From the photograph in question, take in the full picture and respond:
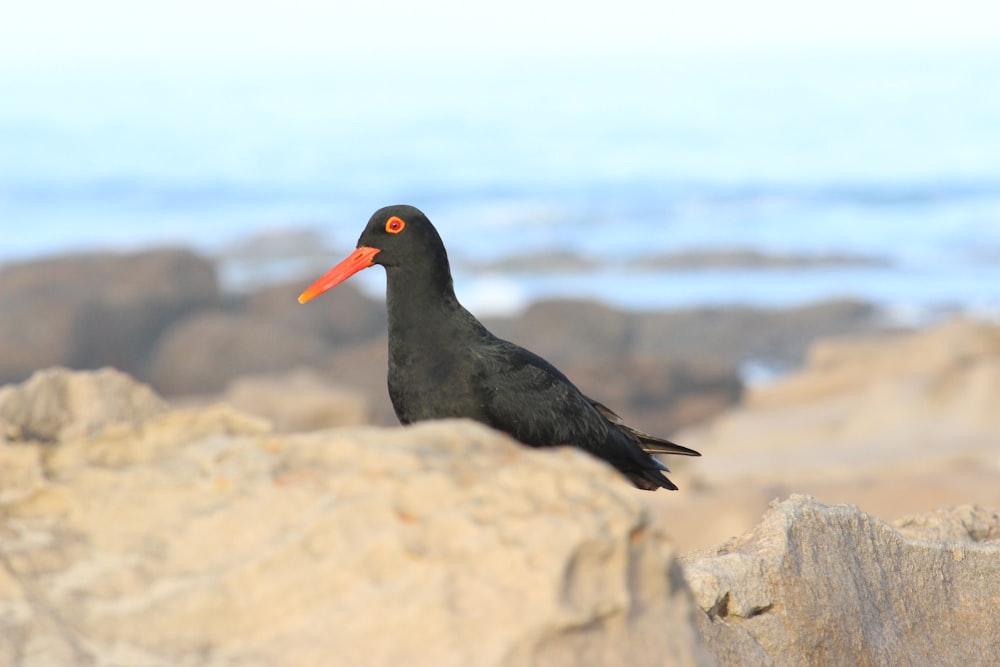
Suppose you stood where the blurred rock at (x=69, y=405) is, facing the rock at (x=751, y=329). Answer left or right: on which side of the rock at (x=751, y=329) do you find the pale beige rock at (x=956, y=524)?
right

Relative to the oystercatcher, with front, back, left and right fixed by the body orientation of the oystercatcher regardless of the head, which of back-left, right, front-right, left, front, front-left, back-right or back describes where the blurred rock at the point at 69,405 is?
front-left

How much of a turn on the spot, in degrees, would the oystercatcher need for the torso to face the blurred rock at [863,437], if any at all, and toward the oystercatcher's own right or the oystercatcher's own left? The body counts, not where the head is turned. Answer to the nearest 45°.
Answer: approximately 135° to the oystercatcher's own right

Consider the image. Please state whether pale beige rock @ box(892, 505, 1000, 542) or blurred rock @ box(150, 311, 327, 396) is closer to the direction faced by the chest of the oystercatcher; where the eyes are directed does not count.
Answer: the blurred rock

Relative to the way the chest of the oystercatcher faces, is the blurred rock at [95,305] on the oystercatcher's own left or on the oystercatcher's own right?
on the oystercatcher's own right

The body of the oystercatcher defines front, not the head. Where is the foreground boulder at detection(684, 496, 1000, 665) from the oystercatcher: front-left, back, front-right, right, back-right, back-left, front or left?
back-left

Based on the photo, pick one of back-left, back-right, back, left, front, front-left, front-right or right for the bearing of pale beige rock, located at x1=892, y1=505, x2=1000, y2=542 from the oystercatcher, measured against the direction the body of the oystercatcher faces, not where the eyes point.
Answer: back

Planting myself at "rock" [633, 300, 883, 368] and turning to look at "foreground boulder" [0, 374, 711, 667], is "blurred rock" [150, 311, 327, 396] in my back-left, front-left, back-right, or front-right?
front-right

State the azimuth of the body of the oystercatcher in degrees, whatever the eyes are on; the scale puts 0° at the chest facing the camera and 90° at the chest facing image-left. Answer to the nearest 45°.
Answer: approximately 90°
